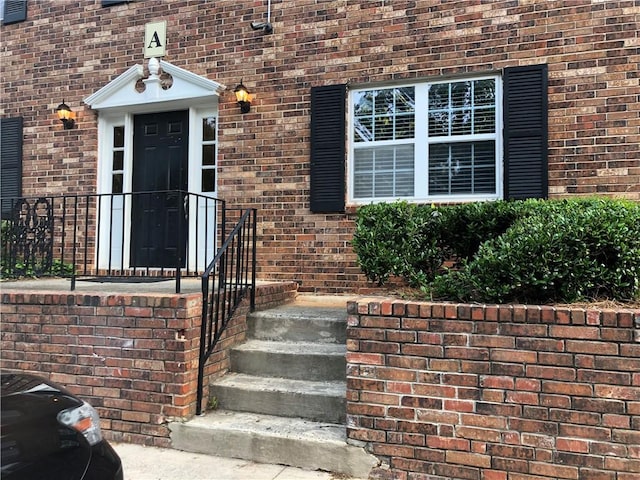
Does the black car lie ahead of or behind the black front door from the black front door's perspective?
ahead

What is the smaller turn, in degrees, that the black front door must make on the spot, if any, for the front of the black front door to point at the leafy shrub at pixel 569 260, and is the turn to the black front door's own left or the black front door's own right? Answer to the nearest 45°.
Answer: approximately 45° to the black front door's own left

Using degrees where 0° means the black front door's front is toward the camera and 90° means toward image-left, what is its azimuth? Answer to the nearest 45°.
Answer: approximately 0°

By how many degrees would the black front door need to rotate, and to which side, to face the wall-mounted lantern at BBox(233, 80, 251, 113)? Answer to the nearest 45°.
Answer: approximately 45° to its left

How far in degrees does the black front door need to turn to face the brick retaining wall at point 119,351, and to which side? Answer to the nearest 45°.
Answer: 0° — it already faces it

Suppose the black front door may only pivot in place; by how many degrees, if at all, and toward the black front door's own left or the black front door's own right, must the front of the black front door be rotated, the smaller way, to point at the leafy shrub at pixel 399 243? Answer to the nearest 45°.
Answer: approximately 45° to the black front door's own left

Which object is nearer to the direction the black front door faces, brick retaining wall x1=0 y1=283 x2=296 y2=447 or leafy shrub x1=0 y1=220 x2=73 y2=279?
the brick retaining wall

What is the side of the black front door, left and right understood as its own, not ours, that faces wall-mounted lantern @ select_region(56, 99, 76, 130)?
right
